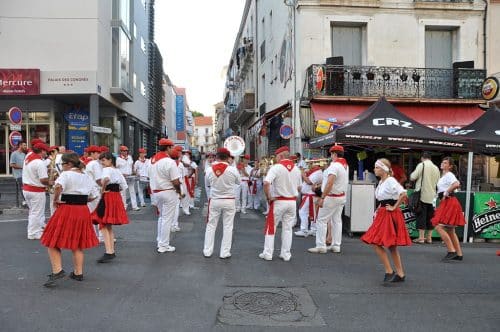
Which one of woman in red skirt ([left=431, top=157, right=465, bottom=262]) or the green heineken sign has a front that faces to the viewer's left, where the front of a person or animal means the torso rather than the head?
the woman in red skirt

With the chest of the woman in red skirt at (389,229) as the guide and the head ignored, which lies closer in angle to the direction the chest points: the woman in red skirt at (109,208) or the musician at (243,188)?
the woman in red skirt

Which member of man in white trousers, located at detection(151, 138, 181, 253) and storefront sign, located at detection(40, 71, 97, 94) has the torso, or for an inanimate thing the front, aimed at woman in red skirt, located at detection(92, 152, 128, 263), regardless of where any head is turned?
the storefront sign

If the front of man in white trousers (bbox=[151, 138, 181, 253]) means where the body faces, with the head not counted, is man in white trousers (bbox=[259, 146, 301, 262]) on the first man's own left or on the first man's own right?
on the first man's own right

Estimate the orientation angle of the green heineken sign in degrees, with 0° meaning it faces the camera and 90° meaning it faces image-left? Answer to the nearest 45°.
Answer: approximately 0°

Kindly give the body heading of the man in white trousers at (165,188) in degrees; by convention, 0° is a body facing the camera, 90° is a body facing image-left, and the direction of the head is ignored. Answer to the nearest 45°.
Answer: approximately 225°

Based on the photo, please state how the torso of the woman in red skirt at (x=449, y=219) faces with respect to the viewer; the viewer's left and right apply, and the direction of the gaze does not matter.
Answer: facing to the left of the viewer

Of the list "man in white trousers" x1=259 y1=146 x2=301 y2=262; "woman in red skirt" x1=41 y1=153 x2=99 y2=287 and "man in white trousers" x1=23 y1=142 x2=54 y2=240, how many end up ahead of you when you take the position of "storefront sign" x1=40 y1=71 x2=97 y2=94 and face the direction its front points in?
3
